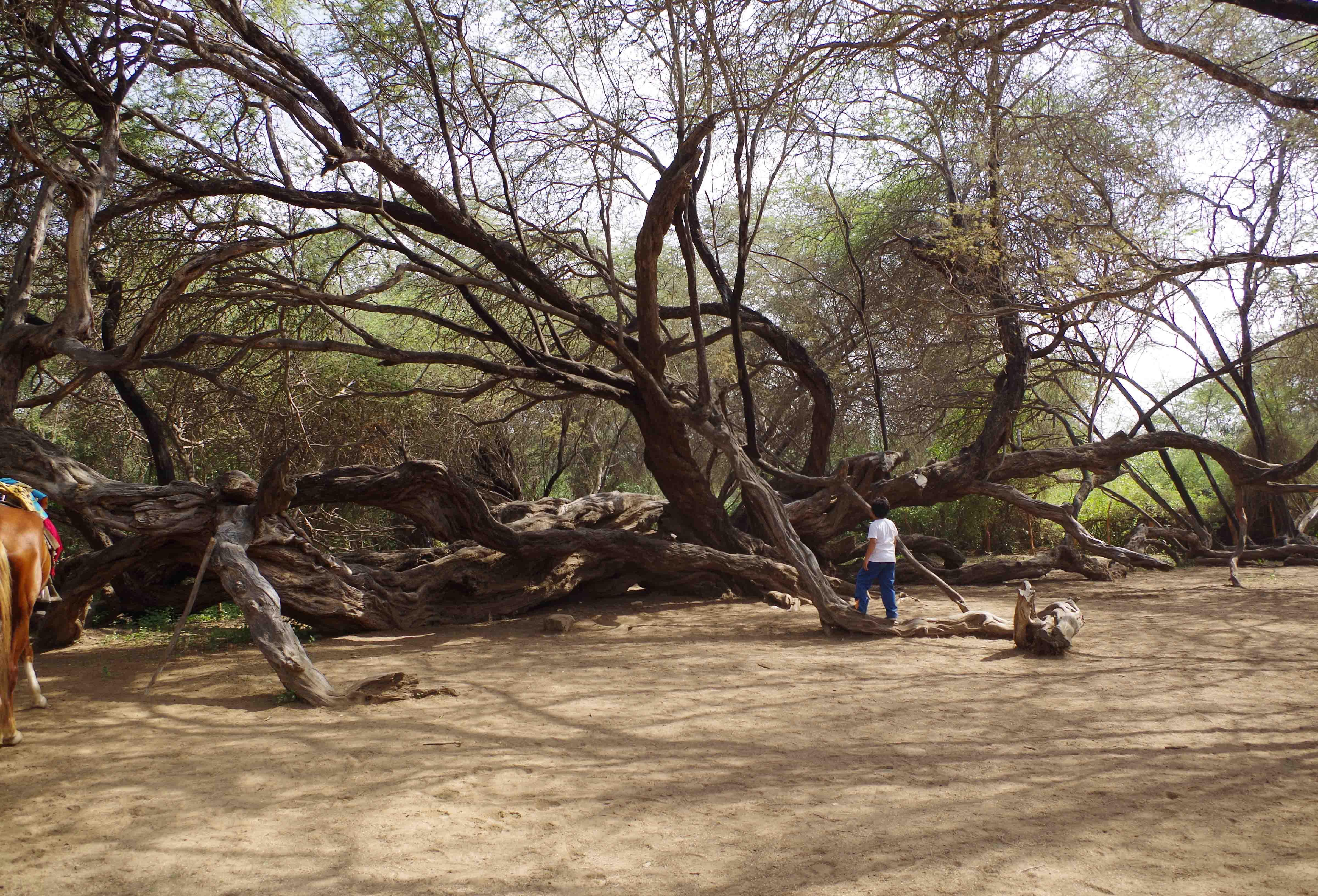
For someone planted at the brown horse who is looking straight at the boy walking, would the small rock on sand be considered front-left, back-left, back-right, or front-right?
front-left

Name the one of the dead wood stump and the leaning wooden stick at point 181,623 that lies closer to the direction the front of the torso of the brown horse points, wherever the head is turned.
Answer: the leaning wooden stick

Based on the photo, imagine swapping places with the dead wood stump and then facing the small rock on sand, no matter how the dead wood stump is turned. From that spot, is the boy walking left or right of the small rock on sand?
right

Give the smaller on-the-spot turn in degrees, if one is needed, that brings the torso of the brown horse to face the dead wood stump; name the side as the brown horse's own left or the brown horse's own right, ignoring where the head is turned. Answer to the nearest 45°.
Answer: approximately 45° to the brown horse's own right

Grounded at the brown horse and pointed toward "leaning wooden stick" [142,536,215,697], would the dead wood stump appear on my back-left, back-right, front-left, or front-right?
front-right

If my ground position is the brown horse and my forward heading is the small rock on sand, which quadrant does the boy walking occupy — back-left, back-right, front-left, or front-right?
front-right

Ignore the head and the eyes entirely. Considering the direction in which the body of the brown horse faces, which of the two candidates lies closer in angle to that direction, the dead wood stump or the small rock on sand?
the small rock on sand

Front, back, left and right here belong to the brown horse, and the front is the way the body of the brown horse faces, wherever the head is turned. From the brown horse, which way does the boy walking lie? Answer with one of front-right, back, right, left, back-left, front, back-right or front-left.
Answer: front-right

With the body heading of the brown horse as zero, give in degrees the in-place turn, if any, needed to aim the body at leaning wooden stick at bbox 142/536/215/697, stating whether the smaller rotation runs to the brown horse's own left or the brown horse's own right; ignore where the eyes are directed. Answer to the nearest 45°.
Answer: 0° — it already faces it
